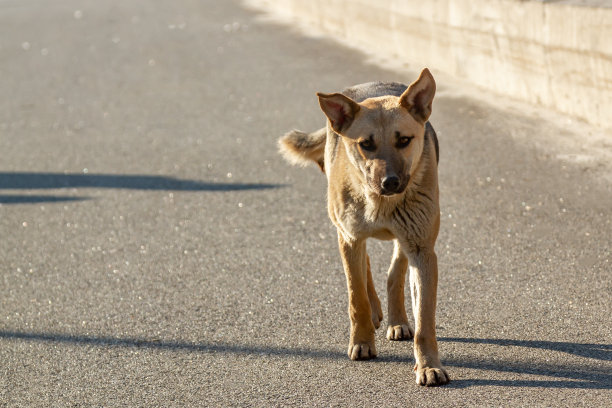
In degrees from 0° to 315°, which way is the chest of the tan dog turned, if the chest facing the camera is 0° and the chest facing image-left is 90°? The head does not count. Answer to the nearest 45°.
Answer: approximately 0°
